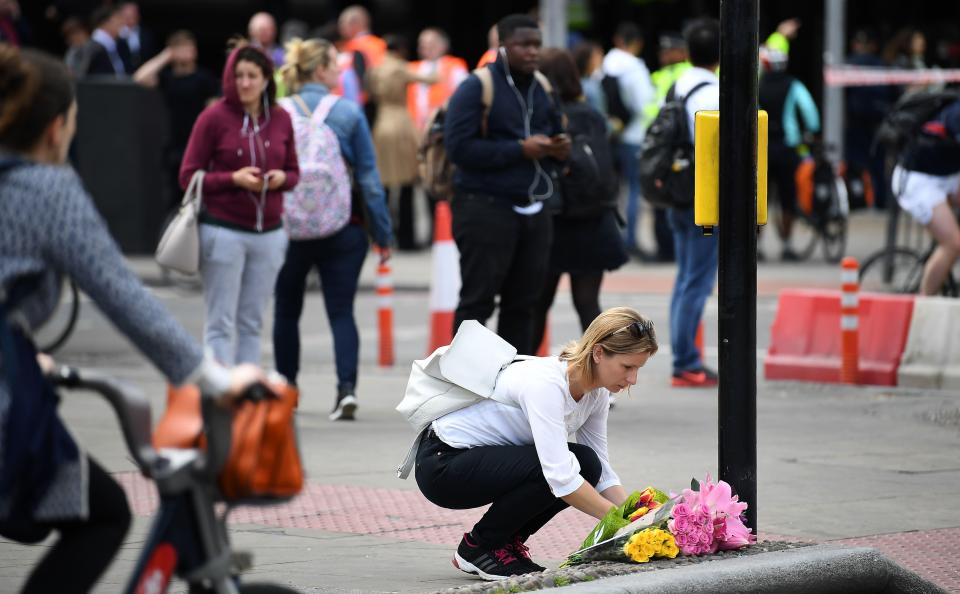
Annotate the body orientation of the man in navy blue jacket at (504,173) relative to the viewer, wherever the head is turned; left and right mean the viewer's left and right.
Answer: facing the viewer and to the right of the viewer

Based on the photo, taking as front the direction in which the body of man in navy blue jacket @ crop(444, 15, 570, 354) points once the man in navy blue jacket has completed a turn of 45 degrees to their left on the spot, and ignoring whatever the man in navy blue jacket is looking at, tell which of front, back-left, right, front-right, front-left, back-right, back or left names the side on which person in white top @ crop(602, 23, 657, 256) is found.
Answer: left

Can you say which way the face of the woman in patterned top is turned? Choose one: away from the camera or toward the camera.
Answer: away from the camera

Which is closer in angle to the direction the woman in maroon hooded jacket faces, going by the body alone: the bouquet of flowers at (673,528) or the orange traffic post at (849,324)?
the bouquet of flowers

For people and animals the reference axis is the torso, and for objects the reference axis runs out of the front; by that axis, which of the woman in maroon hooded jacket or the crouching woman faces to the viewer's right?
the crouching woman

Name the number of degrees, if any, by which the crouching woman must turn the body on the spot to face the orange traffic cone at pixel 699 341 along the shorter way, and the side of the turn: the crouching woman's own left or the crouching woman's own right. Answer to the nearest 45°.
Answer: approximately 90° to the crouching woman's own left

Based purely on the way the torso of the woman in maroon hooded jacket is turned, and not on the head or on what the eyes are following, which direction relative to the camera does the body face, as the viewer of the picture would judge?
toward the camera

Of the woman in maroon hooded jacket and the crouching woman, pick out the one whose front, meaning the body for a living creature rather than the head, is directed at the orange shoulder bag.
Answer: the woman in maroon hooded jacket

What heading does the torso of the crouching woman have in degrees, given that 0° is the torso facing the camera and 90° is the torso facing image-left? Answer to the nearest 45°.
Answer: approximately 270°

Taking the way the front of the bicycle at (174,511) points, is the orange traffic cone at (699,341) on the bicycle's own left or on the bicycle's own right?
on the bicycle's own left

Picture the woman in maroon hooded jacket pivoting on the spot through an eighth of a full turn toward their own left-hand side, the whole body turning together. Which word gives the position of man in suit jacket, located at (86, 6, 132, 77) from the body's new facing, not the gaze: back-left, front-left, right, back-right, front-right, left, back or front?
back-left

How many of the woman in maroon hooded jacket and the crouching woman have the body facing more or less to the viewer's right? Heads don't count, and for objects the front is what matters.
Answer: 1

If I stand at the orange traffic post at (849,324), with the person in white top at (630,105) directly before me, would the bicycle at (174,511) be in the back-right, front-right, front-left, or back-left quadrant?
back-left

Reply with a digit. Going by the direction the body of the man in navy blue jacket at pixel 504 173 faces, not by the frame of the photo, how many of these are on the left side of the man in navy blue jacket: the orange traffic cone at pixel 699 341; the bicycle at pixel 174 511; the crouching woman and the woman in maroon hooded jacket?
1
